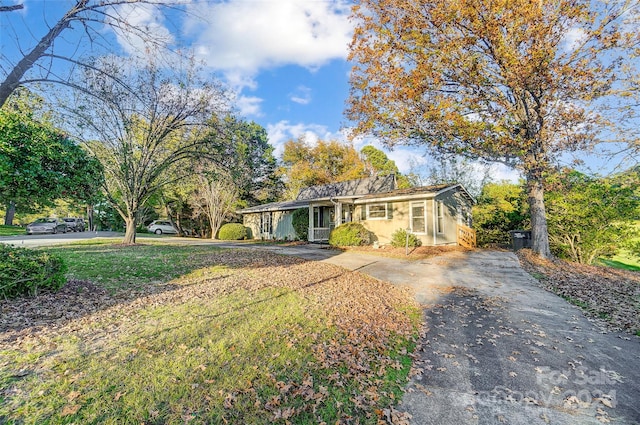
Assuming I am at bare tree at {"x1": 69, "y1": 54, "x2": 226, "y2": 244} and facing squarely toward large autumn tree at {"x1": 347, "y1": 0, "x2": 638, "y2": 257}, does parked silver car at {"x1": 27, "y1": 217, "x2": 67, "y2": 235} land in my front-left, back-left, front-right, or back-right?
back-left
